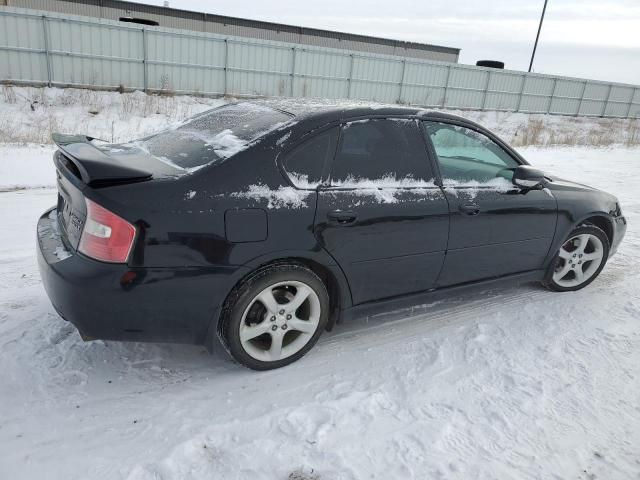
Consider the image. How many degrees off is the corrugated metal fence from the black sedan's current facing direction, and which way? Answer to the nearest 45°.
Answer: approximately 45° to its left

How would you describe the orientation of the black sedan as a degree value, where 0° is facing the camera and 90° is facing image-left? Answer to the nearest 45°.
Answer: approximately 225°
